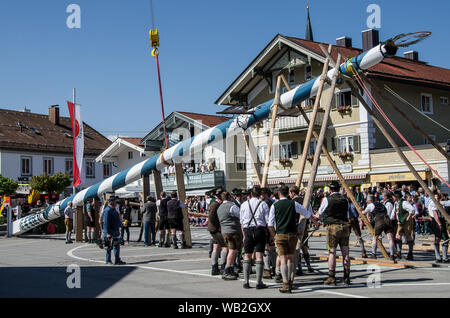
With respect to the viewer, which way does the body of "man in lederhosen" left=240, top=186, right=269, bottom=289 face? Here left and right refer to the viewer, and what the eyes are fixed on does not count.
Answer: facing away from the viewer

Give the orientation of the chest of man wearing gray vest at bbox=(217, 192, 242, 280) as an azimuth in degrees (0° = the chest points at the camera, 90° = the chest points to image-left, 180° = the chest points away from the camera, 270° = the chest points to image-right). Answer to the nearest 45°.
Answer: approximately 225°

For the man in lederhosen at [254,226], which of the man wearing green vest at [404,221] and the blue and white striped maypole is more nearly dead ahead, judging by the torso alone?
the blue and white striped maypole

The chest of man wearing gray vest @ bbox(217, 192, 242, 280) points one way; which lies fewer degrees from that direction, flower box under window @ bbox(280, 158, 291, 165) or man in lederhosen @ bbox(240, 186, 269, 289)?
the flower box under window

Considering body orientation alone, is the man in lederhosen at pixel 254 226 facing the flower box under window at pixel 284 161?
yes
